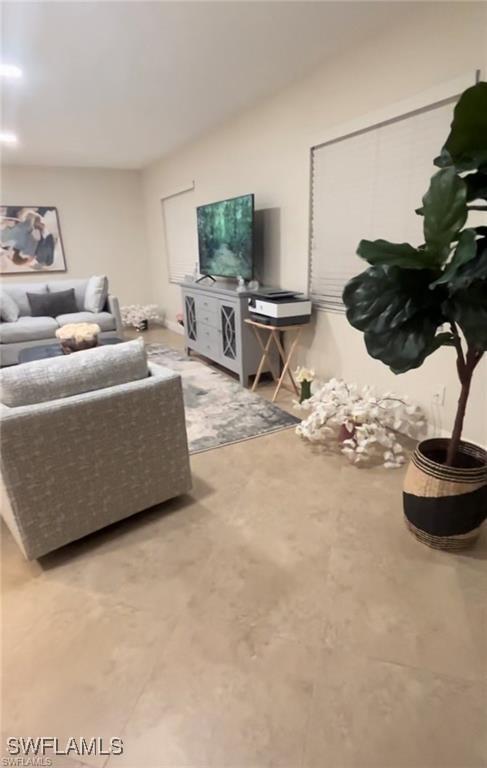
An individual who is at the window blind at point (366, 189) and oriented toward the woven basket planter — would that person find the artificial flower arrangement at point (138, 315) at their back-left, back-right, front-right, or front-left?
back-right

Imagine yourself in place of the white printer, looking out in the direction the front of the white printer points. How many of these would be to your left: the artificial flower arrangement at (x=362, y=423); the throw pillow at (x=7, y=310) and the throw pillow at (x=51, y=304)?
1

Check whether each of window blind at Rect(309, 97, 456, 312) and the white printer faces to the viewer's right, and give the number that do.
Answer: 0

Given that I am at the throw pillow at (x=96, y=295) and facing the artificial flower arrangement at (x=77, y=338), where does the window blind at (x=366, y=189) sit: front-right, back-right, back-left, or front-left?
front-left

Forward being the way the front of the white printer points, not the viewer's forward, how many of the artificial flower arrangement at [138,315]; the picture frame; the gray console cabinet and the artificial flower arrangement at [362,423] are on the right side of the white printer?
3

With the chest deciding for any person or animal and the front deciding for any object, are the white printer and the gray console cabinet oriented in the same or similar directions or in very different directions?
same or similar directions

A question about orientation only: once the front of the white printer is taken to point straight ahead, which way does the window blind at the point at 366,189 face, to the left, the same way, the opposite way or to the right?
the same way

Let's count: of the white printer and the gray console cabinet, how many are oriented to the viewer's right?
0

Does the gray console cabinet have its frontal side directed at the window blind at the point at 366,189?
no

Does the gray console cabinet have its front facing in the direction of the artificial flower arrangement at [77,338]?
yes

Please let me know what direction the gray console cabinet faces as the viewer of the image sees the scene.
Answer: facing the viewer and to the left of the viewer

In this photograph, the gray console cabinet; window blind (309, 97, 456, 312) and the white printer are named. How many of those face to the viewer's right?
0

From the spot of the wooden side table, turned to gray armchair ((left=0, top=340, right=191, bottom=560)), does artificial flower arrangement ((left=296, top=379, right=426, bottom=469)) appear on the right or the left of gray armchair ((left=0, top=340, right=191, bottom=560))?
left

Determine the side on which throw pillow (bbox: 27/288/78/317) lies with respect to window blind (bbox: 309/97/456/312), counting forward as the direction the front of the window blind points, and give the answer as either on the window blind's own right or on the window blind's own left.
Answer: on the window blind's own right

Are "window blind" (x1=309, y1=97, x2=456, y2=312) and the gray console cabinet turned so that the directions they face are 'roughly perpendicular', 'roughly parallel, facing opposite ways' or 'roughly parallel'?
roughly parallel

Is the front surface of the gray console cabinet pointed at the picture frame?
no

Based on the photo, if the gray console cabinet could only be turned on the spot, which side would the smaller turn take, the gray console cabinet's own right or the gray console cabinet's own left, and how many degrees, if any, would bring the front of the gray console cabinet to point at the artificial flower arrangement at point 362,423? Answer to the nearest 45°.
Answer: approximately 90° to the gray console cabinet's own left
